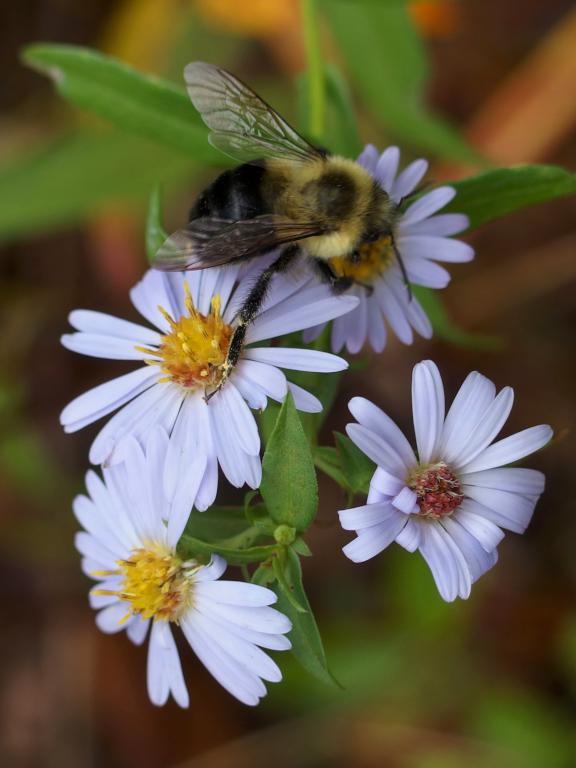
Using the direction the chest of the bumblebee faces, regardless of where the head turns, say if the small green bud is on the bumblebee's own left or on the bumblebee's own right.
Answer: on the bumblebee's own right

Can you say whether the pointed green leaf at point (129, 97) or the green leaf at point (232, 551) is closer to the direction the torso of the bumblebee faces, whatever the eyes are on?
the green leaf

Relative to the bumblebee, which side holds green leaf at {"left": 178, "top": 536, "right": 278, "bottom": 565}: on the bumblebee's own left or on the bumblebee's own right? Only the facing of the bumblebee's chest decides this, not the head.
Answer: on the bumblebee's own right

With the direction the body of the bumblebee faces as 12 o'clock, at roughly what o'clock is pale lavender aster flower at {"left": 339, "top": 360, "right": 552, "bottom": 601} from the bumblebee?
The pale lavender aster flower is roughly at 1 o'clock from the bumblebee.

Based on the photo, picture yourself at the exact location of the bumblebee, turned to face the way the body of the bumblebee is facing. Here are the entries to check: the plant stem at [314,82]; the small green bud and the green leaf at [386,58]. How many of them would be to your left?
2

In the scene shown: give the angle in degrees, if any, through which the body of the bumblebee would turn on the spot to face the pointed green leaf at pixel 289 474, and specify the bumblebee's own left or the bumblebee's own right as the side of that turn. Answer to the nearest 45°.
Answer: approximately 45° to the bumblebee's own right

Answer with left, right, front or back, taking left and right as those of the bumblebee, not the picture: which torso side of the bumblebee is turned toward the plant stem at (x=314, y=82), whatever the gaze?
left

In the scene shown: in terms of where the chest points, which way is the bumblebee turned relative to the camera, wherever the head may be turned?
to the viewer's right

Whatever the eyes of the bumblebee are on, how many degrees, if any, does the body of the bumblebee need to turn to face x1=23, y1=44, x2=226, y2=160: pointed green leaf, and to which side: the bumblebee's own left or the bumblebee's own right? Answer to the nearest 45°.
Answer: approximately 135° to the bumblebee's own left

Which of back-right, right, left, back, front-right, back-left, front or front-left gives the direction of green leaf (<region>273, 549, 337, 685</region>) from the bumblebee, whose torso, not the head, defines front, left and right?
front-right
